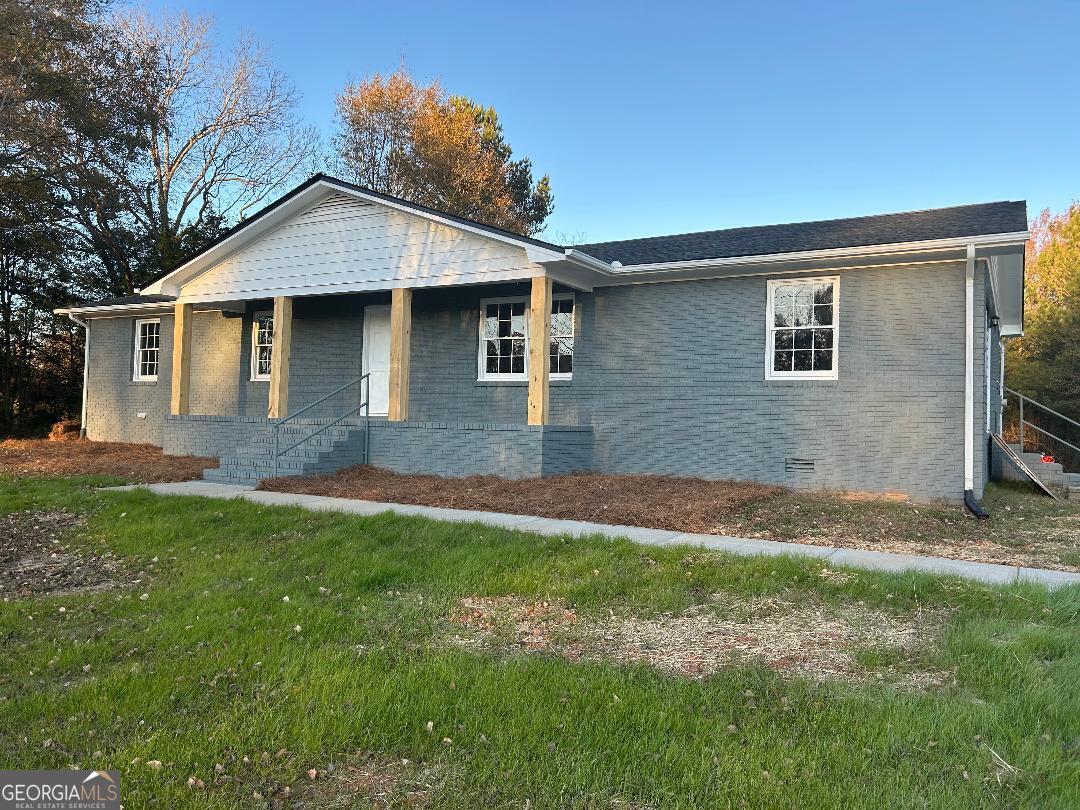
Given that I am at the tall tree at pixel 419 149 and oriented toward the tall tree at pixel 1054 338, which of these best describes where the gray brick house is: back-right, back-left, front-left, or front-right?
front-right

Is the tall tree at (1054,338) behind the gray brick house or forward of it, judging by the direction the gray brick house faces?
behind

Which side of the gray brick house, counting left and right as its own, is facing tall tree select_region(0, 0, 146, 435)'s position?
right

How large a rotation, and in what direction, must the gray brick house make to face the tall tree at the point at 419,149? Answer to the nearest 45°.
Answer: approximately 135° to its right

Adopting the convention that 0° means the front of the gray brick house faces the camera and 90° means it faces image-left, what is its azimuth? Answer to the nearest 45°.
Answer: approximately 45°

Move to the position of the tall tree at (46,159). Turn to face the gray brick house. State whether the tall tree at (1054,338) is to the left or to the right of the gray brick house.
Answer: left

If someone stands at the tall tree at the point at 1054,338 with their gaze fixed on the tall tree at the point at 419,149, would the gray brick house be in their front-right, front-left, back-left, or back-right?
front-left
